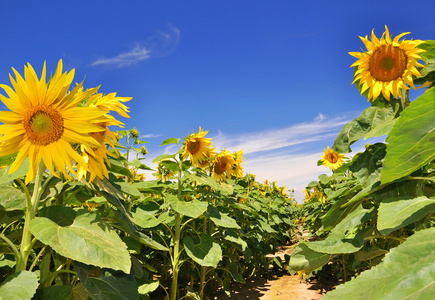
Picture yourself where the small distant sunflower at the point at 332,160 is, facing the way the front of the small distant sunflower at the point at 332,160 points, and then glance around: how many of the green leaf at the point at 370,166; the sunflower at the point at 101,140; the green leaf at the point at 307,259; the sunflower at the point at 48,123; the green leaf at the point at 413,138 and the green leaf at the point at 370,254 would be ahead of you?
6

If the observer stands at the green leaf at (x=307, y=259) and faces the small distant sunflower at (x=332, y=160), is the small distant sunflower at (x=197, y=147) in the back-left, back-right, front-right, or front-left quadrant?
front-left

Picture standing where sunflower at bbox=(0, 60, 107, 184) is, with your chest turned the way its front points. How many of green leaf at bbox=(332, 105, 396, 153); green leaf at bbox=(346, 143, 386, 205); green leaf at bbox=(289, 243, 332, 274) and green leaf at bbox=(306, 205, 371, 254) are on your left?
4

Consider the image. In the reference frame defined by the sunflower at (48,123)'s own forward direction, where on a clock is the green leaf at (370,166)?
The green leaf is roughly at 9 o'clock from the sunflower.

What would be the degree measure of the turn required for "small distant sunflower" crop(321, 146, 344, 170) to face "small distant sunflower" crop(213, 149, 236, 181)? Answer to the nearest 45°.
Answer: approximately 45° to its right

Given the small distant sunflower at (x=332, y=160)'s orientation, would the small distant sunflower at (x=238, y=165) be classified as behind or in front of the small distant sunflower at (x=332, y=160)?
in front

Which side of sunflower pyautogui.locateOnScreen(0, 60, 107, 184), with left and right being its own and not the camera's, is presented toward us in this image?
front

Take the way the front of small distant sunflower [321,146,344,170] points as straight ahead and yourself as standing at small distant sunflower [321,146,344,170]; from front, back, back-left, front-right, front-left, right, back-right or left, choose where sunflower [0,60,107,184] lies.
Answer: front

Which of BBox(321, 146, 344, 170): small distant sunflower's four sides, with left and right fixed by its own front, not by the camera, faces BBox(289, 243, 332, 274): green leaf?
front

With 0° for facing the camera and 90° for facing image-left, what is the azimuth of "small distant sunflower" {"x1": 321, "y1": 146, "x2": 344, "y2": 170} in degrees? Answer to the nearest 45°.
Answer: approximately 0°

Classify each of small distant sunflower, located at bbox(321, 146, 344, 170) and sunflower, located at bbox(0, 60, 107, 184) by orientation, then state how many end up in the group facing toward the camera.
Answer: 2

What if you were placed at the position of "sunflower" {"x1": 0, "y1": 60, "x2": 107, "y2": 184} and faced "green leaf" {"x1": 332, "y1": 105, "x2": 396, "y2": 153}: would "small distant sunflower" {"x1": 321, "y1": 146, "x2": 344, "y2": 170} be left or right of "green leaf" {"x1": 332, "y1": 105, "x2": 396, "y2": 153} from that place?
left

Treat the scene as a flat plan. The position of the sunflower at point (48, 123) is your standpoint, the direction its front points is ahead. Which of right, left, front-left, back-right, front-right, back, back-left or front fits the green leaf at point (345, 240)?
left

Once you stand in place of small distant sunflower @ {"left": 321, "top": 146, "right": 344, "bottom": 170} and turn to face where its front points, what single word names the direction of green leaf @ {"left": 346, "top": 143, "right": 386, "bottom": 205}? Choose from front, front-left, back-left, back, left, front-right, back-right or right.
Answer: front

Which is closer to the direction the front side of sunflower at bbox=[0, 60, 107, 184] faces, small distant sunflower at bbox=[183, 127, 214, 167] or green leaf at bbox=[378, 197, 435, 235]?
the green leaf

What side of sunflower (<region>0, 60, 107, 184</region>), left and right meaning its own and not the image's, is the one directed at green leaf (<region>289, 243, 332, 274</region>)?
left

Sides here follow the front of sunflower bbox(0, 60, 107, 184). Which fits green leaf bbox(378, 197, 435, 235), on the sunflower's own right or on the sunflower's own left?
on the sunflower's own left

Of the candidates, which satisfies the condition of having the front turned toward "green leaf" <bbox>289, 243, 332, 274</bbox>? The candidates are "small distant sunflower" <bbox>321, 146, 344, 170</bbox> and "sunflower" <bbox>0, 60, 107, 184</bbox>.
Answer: the small distant sunflower

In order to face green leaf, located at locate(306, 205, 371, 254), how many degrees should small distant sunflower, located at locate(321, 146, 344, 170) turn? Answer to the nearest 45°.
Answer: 0° — it already faces it
